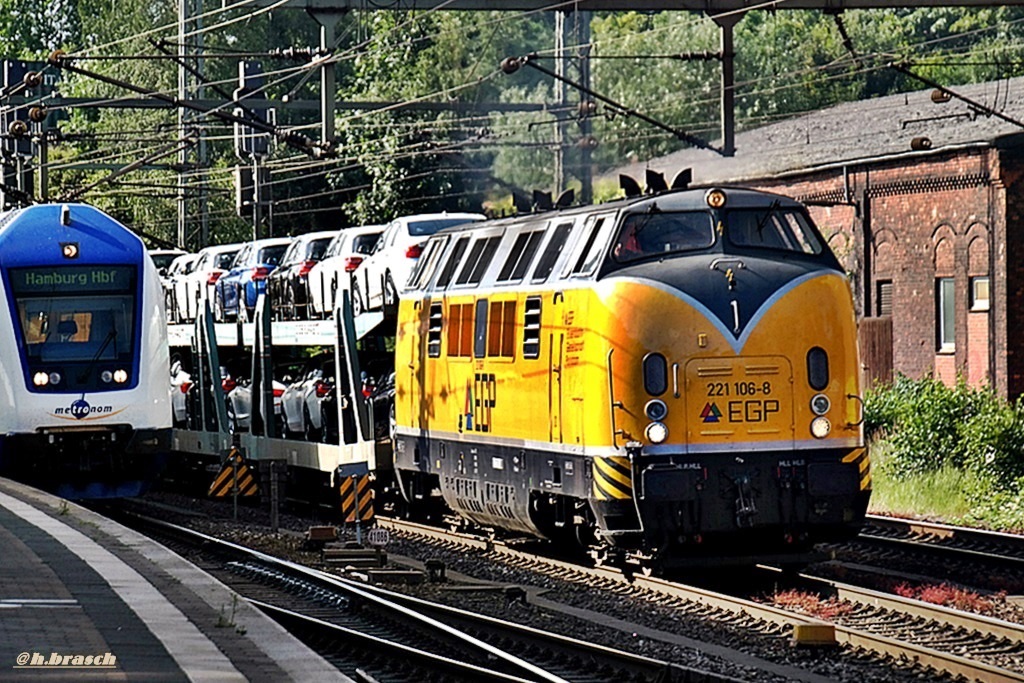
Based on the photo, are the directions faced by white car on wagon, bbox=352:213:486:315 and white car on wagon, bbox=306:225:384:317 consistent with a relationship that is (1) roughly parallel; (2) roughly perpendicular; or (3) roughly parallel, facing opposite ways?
roughly parallel

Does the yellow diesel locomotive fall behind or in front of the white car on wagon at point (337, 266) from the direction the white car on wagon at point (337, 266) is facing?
behind

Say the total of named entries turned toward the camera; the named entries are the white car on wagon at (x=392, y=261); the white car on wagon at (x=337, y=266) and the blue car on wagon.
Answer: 0

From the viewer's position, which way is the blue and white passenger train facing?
facing the viewer

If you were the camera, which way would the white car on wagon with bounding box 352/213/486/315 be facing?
facing away from the viewer and to the left of the viewer

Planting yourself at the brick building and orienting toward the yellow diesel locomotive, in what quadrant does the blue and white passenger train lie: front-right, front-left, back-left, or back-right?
front-right

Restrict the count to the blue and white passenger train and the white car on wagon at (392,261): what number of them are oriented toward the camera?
1

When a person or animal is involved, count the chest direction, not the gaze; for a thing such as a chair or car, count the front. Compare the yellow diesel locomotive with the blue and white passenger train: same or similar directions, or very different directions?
same or similar directions

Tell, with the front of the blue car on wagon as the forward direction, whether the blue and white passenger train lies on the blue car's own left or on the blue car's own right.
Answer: on the blue car's own left

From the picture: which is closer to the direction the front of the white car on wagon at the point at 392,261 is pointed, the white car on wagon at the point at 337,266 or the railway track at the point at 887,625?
the white car on wagon

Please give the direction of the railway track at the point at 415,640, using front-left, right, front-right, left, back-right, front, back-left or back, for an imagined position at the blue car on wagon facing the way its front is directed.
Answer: back-left

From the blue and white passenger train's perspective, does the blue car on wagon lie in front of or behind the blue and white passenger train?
behind

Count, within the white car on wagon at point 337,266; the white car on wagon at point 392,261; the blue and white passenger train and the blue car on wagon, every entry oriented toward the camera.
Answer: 1

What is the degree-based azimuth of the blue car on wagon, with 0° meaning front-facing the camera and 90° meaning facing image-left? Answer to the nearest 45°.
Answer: approximately 135°

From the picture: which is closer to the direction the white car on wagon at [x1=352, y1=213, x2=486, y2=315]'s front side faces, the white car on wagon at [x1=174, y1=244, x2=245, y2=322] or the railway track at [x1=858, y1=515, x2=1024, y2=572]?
the white car on wagon

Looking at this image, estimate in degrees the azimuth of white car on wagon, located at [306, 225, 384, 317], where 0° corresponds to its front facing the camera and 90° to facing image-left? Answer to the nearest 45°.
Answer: approximately 135°
